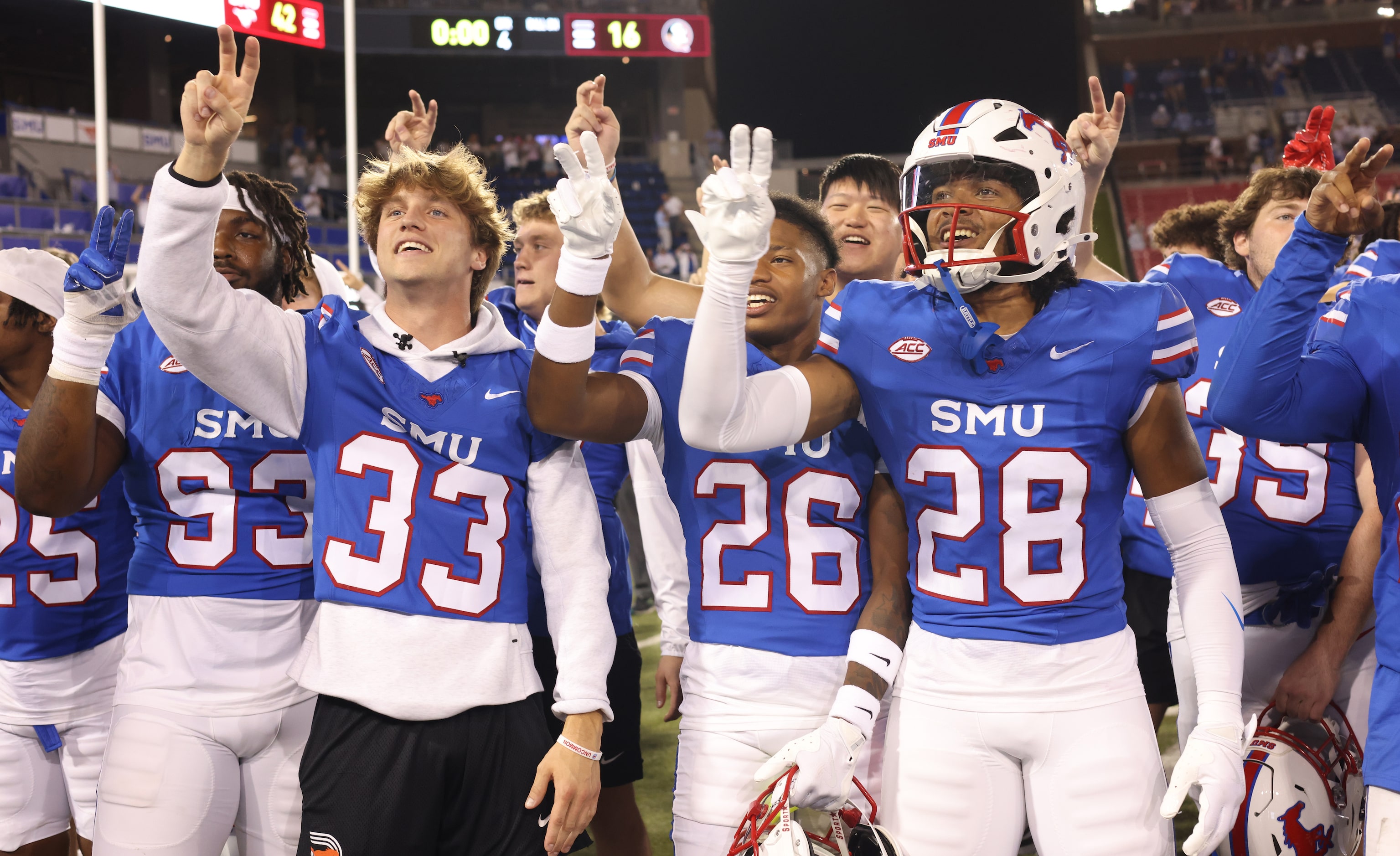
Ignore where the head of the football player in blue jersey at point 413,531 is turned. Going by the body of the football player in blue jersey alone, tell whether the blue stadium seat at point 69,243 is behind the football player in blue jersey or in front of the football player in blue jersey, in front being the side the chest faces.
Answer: behind

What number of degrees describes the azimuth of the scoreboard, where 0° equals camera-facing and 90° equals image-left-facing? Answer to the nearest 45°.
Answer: approximately 0°

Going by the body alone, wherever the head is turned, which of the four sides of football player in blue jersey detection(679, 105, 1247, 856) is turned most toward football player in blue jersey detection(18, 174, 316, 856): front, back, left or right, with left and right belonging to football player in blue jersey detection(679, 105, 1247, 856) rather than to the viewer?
right

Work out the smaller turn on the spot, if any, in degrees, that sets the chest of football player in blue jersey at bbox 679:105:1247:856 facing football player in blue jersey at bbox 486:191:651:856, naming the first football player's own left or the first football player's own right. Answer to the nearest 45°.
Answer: approximately 135° to the first football player's own right

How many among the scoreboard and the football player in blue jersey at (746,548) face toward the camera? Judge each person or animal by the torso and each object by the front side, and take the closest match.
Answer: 2

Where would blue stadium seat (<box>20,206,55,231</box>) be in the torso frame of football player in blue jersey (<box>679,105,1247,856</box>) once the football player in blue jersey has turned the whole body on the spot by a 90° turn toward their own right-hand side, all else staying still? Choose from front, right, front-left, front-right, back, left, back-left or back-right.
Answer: front-right

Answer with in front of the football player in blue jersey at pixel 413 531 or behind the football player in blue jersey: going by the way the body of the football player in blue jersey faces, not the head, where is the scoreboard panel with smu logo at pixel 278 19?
behind

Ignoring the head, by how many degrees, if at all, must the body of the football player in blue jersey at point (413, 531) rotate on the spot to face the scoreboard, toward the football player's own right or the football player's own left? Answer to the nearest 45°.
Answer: approximately 180°

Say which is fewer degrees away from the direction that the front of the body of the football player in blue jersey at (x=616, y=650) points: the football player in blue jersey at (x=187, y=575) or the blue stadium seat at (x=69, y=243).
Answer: the football player in blue jersey

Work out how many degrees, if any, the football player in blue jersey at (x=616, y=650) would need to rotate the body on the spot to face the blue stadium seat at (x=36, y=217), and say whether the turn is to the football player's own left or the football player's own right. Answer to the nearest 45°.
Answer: approximately 90° to the football player's own right
